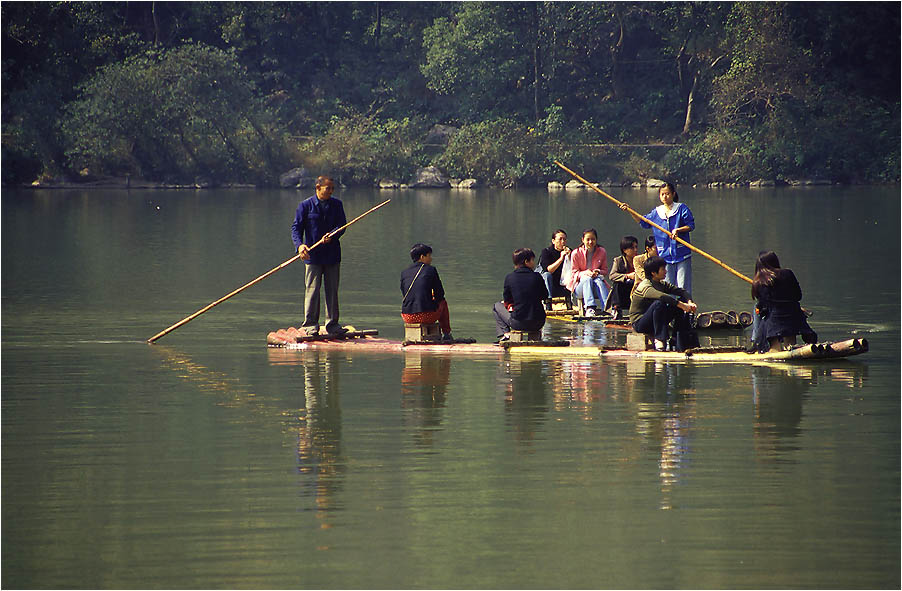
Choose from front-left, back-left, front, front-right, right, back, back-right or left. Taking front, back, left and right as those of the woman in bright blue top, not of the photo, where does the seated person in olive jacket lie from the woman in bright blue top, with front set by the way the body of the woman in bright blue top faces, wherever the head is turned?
front-left

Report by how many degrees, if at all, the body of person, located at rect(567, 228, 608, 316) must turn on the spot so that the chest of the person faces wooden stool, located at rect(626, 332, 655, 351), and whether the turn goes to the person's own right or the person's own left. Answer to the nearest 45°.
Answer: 0° — they already face it

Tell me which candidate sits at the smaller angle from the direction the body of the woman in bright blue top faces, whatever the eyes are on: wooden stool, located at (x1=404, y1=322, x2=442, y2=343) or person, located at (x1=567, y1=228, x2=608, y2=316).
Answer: the wooden stool

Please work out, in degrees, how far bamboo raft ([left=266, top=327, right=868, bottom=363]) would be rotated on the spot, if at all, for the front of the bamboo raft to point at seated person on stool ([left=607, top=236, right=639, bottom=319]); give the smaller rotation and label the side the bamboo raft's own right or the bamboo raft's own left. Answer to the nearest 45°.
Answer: approximately 90° to the bamboo raft's own left

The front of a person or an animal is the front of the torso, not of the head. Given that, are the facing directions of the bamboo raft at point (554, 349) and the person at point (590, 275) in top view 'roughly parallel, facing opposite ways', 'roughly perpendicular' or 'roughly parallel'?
roughly perpendicular

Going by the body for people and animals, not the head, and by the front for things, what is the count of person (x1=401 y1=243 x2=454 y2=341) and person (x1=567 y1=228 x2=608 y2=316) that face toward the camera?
1

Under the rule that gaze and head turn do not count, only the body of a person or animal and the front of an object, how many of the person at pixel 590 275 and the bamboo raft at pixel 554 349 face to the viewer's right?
1

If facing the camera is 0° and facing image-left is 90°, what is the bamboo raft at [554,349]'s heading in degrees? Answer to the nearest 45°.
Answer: approximately 270°
